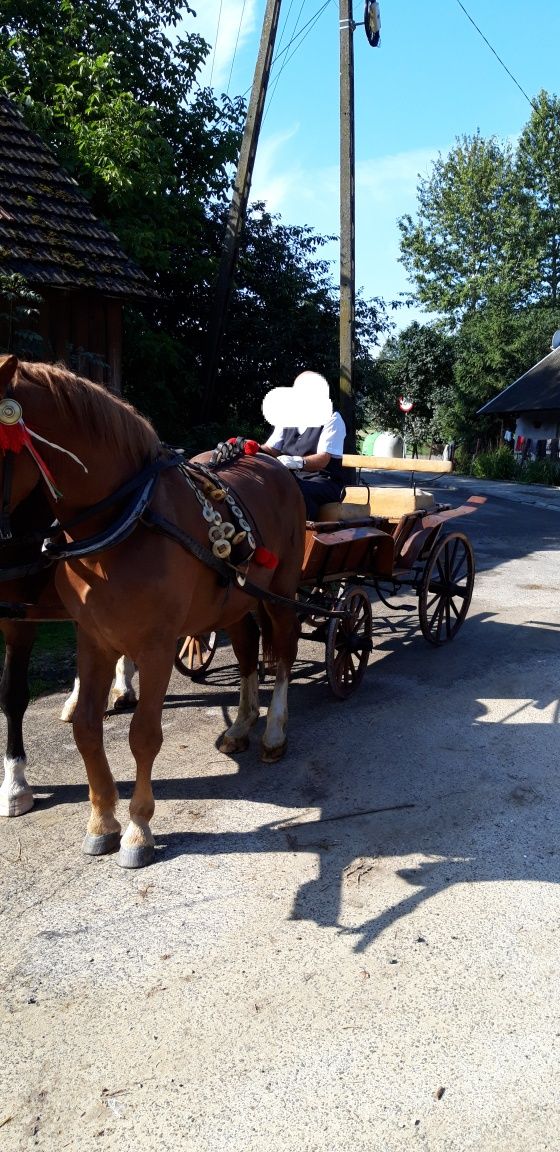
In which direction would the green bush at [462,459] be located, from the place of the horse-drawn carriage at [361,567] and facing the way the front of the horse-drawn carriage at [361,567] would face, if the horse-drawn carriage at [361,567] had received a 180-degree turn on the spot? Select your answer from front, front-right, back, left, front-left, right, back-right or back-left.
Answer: front-left

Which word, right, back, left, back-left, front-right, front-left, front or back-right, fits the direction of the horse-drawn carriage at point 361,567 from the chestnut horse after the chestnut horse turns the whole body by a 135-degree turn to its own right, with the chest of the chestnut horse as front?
front-right

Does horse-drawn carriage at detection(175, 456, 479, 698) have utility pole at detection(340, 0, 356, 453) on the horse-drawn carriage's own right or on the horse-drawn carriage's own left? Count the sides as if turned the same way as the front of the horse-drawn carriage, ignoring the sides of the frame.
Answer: on the horse-drawn carriage's own right

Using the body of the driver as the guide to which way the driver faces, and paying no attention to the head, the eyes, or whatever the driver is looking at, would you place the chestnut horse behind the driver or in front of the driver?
in front

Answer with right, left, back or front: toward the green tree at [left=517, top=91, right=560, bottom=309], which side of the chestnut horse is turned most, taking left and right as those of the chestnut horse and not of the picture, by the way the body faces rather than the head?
back

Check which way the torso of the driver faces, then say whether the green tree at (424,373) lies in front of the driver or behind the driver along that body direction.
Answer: behind

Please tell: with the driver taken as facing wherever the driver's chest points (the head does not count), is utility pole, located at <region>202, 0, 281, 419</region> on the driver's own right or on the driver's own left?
on the driver's own right
